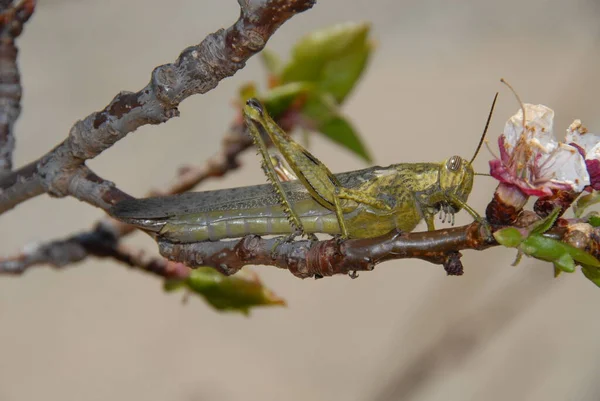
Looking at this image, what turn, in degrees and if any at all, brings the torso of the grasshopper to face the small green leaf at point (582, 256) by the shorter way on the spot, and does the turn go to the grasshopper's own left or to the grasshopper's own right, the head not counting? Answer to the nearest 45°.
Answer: approximately 45° to the grasshopper's own right

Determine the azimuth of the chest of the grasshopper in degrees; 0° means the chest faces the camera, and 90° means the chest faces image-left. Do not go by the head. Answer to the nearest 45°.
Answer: approximately 270°
